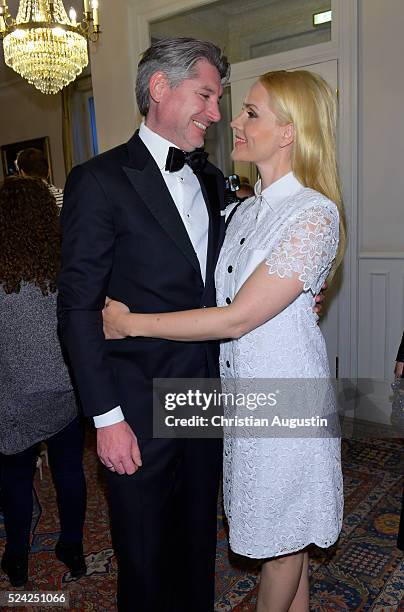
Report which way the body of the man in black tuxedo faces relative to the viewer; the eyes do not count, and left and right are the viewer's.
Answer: facing the viewer and to the right of the viewer

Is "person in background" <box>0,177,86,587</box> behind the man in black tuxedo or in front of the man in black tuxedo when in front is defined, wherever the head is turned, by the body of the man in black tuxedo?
behind

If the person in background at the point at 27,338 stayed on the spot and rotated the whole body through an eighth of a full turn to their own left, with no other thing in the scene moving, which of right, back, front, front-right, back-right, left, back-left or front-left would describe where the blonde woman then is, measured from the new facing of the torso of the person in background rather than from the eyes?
back

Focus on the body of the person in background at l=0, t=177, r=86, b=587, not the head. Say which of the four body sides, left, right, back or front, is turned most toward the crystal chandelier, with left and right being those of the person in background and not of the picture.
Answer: front

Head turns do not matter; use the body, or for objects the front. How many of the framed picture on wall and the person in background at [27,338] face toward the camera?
1

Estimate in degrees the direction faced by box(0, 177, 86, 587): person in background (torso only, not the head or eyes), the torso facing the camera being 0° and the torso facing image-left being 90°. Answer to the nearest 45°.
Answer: approximately 180°

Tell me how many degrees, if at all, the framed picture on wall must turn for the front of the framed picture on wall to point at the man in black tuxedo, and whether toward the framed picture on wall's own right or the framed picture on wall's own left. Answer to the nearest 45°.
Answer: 0° — it already faces them

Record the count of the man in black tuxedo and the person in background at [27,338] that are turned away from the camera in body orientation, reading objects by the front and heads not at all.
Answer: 1

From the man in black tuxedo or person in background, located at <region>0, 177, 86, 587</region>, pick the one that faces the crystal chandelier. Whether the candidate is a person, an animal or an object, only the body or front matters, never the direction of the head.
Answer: the person in background

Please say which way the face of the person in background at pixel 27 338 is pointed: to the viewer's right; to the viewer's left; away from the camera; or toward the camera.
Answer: away from the camera

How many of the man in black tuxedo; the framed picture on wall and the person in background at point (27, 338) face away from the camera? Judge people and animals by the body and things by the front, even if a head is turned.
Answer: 1

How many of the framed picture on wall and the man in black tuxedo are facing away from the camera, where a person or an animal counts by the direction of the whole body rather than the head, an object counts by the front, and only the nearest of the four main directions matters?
0
